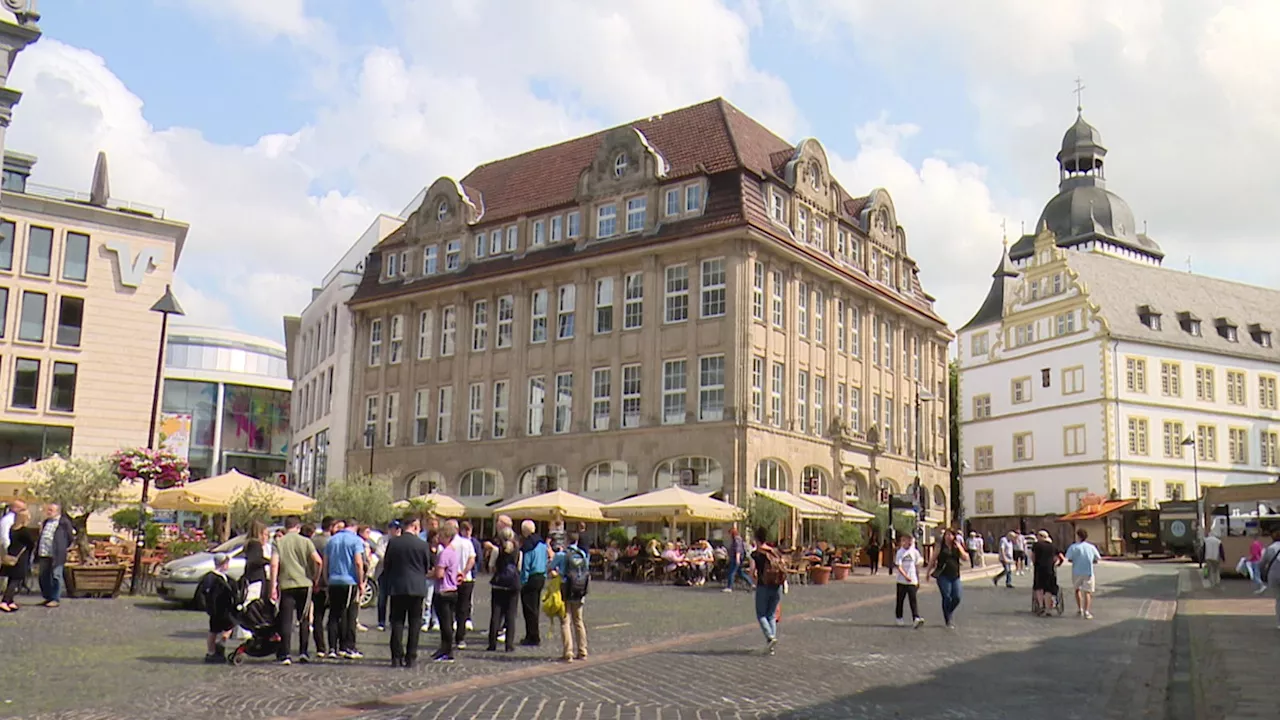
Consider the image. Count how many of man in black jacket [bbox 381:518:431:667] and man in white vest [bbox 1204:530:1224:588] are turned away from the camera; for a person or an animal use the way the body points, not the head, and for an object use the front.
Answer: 2

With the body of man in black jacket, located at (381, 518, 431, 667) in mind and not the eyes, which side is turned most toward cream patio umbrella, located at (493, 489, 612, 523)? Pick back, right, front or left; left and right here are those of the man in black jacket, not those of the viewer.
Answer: front

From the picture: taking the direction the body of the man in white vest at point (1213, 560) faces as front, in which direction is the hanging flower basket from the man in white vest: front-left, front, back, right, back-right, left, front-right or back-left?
back-left

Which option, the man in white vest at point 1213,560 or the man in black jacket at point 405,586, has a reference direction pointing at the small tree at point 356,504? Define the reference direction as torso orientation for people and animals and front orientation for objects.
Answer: the man in black jacket

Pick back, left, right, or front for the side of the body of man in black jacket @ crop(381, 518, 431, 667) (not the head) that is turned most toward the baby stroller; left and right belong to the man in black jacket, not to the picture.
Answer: left

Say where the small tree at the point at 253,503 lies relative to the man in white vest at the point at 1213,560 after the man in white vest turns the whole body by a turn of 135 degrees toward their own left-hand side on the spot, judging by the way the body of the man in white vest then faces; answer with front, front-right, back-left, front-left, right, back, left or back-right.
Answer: front

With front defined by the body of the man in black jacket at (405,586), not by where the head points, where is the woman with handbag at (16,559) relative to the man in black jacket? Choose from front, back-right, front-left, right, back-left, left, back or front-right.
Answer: front-left

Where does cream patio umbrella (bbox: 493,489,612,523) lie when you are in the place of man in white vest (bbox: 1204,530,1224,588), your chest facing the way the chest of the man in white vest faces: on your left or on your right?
on your left

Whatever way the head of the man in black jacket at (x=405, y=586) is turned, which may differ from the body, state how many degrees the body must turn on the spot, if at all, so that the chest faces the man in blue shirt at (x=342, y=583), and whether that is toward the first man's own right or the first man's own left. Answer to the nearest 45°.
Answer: approximately 45° to the first man's own left

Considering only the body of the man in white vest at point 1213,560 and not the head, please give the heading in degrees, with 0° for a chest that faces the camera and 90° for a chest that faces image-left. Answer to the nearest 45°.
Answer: approximately 180°

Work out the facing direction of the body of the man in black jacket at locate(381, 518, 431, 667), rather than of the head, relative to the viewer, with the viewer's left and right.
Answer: facing away from the viewer
